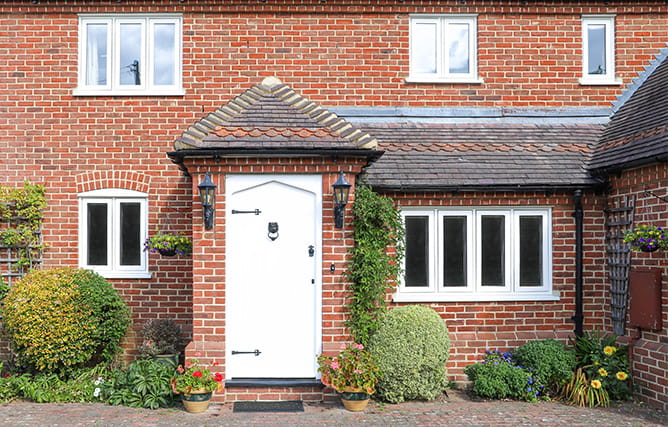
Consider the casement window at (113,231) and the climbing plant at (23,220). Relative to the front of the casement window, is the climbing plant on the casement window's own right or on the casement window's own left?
on the casement window's own right

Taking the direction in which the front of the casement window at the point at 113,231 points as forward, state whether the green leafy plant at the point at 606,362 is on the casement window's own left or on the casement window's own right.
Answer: on the casement window's own left

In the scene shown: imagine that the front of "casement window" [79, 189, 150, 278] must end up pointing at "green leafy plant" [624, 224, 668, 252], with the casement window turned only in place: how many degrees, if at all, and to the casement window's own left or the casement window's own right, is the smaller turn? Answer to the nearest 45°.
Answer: approximately 45° to the casement window's own left

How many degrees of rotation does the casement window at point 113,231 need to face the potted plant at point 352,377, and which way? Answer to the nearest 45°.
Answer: approximately 45° to its left

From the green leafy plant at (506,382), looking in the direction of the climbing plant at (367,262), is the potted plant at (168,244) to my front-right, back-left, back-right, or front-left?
front-right

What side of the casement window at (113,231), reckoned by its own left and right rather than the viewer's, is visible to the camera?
front

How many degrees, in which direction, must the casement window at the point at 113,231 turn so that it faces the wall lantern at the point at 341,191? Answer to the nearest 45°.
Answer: approximately 45° to its left

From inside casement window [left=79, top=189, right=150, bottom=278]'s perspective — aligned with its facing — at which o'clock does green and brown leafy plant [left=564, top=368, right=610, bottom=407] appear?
The green and brown leafy plant is roughly at 10 o'clock from the casement window.

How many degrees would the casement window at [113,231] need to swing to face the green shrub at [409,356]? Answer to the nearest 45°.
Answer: approximately 45° to its left

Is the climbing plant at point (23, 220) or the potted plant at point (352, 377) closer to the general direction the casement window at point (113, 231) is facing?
the potted plant

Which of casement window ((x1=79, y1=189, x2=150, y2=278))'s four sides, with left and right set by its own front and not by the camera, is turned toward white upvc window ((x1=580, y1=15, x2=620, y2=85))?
left

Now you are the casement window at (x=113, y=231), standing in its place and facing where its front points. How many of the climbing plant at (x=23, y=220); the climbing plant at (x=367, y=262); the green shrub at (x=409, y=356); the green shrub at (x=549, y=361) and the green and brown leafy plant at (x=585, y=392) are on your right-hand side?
1

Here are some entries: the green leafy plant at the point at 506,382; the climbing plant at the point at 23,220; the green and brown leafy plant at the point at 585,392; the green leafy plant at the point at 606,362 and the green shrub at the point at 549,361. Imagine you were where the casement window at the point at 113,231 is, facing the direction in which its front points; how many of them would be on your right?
1
